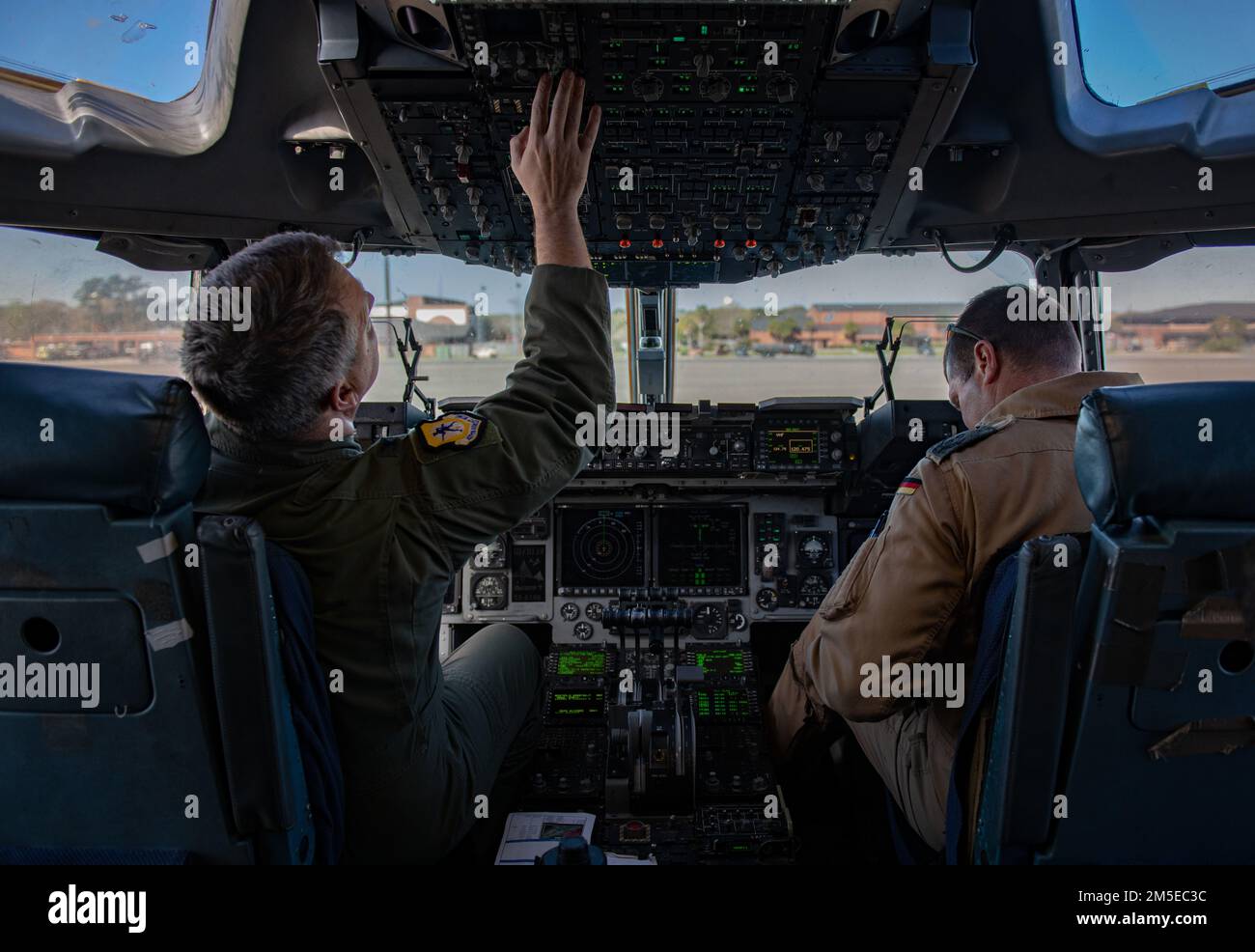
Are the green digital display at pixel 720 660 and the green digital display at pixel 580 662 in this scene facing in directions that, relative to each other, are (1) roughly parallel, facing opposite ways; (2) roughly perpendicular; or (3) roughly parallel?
roughly parallel

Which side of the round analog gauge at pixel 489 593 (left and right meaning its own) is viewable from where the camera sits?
front

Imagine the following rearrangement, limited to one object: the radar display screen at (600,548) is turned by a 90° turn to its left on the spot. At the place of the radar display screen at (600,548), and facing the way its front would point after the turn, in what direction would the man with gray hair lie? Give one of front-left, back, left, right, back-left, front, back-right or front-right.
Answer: right

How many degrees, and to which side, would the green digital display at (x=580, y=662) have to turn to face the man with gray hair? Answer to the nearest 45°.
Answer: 0° — it already faces them

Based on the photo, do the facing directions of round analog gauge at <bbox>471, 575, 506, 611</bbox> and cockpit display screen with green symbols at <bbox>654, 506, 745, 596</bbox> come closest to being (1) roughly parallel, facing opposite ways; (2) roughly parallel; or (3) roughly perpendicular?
roughly parallel

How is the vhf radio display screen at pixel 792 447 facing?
toward the camera

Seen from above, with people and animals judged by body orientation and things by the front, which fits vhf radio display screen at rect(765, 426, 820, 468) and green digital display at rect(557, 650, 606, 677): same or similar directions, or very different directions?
same or similar directions

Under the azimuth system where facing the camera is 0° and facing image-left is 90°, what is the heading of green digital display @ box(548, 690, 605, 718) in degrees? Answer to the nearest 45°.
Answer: approximately 0°

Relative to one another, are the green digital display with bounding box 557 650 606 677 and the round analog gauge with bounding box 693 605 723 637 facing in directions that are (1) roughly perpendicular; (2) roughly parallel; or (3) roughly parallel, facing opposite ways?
roughly parallel

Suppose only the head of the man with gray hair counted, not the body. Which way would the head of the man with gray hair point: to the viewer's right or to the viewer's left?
to the viewer's right

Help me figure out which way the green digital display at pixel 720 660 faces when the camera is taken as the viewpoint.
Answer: facing the viewer

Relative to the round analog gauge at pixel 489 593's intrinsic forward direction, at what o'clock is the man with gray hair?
The man with gray hair is roughly at 12 o'clock from the round analog gauge.

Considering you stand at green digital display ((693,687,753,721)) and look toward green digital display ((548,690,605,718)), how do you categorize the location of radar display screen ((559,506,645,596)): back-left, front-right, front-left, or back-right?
front-right

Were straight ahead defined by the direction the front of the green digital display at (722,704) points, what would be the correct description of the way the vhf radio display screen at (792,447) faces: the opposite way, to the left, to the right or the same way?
the same way
